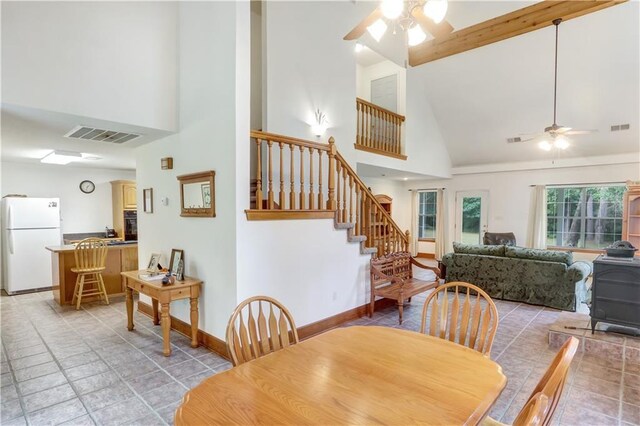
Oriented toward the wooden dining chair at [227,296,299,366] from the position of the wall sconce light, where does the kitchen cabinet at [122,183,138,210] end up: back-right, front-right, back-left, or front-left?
back-right

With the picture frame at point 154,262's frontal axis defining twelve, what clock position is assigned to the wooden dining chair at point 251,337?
The wooden dining chair is roughly at 10 o'clock from the picture frame.

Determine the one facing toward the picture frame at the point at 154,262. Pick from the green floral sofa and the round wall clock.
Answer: the round wall clock

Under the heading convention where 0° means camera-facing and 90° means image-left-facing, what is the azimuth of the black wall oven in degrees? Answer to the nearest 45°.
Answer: approximately 0°

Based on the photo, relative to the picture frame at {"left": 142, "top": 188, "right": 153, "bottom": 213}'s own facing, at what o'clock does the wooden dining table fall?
The wooden dining table is roughly at 10 o'clock from the picture frame.

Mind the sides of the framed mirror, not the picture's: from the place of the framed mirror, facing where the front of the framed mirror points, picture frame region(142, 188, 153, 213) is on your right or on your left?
on your right

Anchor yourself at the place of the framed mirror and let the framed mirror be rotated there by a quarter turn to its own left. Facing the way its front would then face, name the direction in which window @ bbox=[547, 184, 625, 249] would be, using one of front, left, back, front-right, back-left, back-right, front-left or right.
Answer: front-left

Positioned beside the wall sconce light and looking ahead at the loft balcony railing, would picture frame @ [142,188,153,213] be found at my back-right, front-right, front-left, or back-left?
back-left

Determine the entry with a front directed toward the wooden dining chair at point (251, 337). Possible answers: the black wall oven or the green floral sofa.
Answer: the black wall oven
